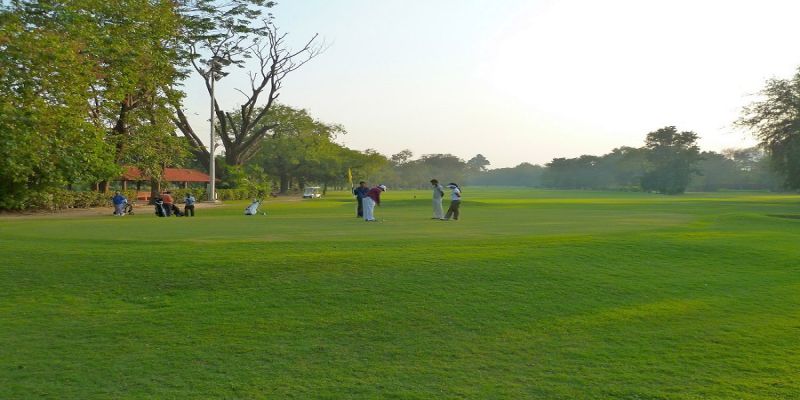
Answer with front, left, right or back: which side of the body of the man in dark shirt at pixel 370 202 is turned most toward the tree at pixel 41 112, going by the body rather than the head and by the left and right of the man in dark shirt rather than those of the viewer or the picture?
back

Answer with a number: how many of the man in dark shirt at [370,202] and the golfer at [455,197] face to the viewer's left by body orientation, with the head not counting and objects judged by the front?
1

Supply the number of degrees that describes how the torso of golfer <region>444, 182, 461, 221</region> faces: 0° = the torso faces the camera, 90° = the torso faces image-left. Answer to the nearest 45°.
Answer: approximately 90°

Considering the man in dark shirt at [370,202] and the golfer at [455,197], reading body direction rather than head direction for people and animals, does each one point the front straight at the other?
yes

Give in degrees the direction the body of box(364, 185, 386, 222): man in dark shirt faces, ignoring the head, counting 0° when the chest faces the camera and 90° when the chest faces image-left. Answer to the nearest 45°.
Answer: approximately 270°

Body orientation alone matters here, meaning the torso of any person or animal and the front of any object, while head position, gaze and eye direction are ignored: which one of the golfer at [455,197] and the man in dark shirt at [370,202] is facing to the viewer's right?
the man in dark shirt

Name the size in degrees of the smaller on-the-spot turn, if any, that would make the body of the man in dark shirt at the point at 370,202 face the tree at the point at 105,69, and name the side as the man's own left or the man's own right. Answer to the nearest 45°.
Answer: approximately 135° to the man's own left

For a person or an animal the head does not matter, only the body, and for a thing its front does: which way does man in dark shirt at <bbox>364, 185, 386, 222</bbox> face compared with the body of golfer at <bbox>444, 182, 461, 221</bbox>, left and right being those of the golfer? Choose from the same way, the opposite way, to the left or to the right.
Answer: the opposite way

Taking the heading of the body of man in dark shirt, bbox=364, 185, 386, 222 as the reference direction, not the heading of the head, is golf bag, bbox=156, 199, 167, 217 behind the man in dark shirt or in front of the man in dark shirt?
behind

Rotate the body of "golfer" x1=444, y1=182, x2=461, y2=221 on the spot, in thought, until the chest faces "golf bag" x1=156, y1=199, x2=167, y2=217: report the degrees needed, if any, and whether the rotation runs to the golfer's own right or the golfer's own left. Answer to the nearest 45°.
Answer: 0° — they already face it

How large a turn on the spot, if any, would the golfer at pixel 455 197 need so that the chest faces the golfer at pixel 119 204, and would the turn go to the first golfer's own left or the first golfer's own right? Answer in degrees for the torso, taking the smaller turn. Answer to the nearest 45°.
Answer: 0° — they already face them

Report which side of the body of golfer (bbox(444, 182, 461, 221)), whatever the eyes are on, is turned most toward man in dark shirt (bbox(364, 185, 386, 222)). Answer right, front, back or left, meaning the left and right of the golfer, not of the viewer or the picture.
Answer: front

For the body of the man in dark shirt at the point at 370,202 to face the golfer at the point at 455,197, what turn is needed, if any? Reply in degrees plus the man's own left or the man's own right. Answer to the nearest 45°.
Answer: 0° — they already face them
